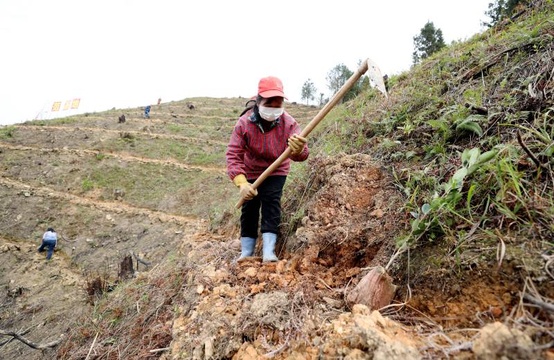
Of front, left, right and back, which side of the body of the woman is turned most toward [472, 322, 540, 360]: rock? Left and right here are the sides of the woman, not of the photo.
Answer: front

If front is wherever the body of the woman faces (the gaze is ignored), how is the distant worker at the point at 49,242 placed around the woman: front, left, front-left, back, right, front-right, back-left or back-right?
back-right

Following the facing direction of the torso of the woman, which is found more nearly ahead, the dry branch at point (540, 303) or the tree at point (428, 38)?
the dry branch

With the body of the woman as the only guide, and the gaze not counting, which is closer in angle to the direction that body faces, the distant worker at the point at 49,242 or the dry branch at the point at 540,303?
the dry branch

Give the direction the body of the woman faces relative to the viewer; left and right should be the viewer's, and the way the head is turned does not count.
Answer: facing the viewer

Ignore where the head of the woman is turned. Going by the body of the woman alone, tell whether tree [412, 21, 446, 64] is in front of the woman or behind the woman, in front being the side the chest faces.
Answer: behind
